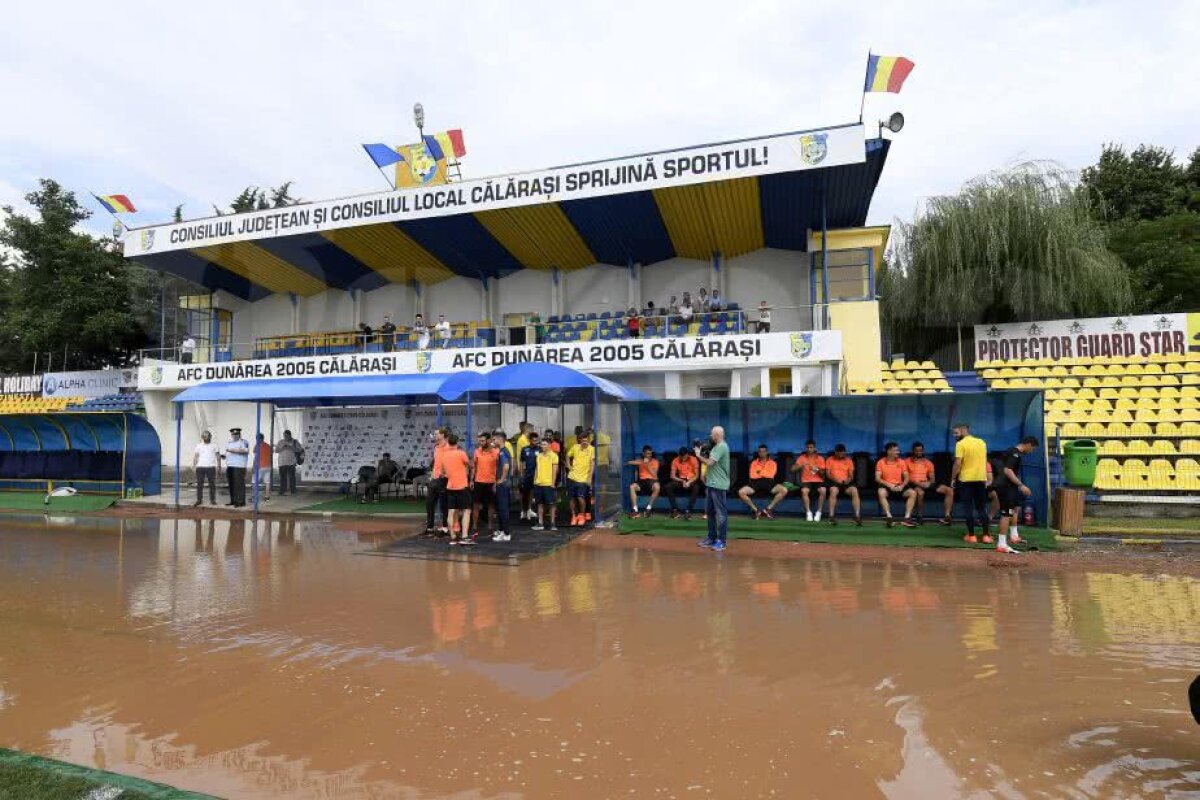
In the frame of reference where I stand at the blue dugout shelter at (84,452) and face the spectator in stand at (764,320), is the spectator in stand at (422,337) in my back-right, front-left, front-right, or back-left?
front-left

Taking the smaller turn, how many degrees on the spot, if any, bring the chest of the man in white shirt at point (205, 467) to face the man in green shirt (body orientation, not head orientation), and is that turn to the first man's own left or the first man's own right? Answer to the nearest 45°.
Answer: approximately 45° to the first man's own left

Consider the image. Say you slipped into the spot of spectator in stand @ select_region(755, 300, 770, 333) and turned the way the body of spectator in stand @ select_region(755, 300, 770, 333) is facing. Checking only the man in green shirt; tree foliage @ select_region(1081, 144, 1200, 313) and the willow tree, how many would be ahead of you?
1

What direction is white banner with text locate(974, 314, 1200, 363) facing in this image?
toward the camera

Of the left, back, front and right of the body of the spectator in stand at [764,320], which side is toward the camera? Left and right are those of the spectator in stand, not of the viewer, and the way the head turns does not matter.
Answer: front

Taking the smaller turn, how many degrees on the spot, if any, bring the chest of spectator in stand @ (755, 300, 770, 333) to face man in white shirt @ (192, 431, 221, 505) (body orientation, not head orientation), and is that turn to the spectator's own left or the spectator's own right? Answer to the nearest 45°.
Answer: approximately 90° to the spectator's own right

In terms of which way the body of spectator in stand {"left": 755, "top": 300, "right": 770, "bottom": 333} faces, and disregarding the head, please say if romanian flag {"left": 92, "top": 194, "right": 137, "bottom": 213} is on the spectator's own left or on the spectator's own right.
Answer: on the spectator's own right

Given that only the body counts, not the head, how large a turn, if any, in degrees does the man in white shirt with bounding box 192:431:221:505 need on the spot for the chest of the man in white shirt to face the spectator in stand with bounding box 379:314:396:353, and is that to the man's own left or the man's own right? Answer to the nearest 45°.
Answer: approximately 135° to the man's own left

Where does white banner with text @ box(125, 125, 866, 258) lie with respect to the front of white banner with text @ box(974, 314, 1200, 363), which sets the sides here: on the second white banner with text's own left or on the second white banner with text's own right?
on the second white banner with text's own right
